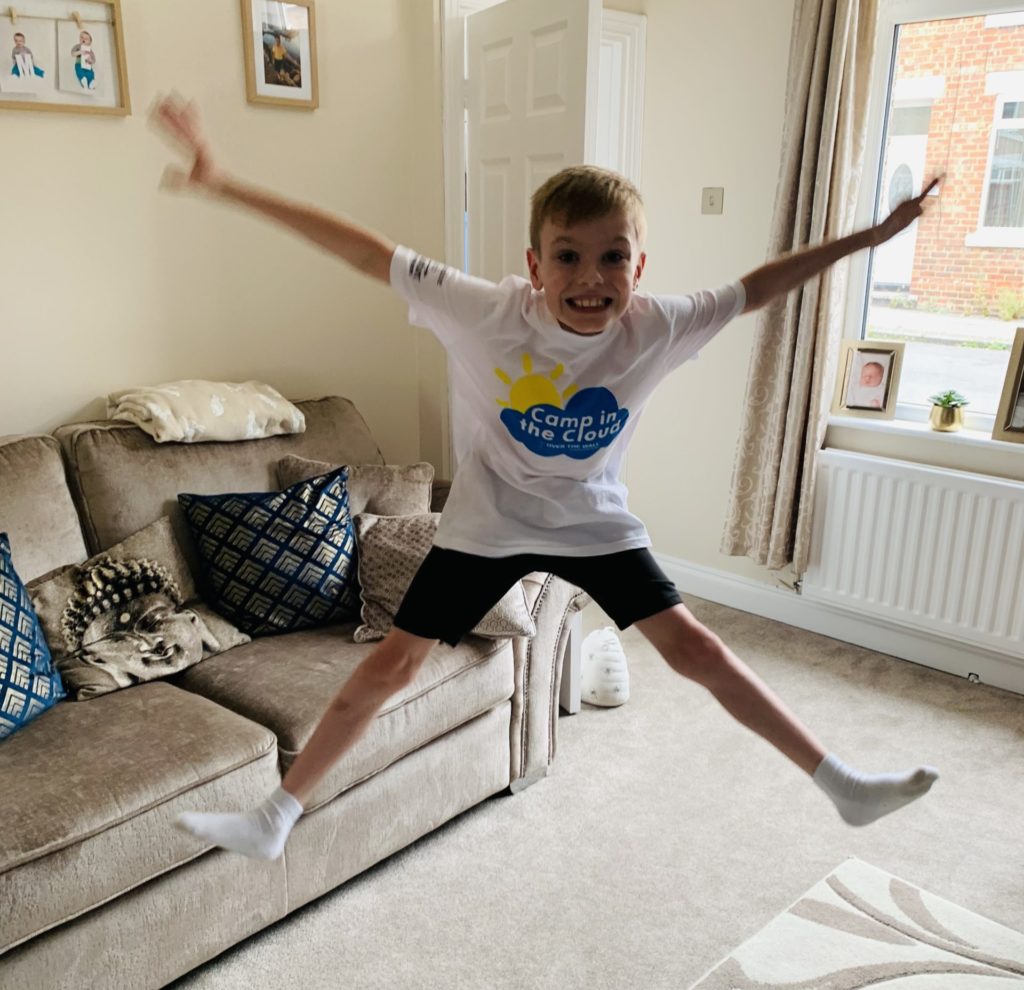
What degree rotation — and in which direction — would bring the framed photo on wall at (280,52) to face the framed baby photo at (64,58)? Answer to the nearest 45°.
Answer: approximately 90° to its right

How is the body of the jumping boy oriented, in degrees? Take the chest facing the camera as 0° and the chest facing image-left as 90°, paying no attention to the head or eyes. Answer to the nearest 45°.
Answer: approximately 0°

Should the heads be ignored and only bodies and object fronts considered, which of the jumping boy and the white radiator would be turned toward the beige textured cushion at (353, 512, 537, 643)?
the white radiator

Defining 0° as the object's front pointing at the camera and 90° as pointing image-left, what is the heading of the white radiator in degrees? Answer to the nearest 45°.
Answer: approximately 45°
